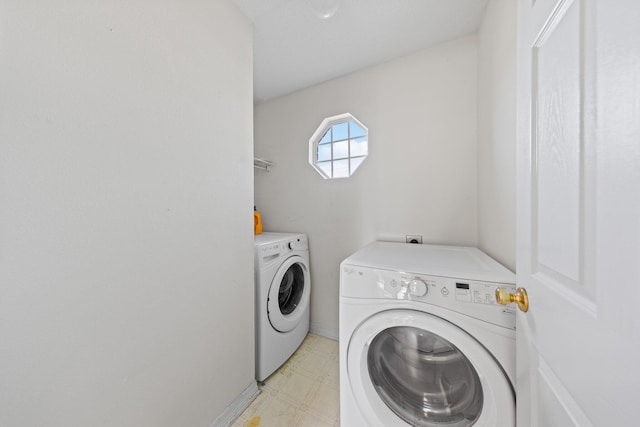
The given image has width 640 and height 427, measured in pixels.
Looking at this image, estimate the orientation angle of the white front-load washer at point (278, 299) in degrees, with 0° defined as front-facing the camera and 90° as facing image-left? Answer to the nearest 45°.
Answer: approximately 315°

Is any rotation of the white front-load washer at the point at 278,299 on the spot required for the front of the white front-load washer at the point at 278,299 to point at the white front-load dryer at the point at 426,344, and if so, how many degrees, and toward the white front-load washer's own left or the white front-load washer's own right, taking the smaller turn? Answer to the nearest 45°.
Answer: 0° — it already faces it

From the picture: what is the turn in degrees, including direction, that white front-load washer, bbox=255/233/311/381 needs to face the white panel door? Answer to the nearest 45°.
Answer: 0° — it already faces it
